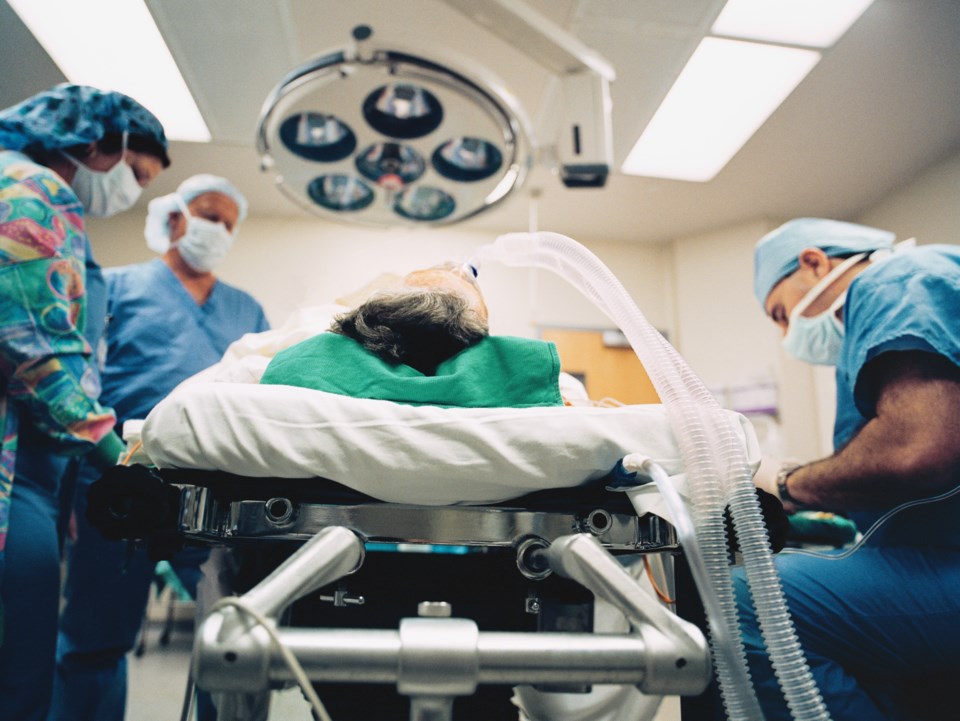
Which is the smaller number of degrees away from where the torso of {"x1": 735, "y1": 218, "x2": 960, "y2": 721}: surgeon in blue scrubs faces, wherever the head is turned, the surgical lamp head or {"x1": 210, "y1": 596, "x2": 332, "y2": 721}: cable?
the surgical lamp head

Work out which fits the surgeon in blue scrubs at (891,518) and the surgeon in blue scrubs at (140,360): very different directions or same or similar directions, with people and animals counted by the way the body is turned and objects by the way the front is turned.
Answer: very different directions

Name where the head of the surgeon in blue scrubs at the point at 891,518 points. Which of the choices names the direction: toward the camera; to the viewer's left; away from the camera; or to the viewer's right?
to the viewer's left

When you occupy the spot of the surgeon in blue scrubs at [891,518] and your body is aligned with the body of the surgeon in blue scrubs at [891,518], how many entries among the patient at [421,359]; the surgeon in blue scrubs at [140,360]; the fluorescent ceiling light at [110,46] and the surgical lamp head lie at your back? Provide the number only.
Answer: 0

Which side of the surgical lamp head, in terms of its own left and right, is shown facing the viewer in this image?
front

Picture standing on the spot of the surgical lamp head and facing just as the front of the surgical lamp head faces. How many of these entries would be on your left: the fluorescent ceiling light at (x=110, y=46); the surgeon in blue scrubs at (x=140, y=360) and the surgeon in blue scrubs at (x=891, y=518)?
1

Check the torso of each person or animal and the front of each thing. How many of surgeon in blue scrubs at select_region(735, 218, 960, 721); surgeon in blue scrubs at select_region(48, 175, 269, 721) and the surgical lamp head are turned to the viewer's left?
1

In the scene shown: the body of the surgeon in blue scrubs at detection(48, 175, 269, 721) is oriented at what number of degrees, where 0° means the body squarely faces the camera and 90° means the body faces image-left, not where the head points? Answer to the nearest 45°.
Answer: approximately 315°

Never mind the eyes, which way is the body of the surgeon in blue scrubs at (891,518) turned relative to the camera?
to the viewer's left

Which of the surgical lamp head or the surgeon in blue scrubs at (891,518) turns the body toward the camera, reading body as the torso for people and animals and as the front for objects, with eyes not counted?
the surgical lamp head

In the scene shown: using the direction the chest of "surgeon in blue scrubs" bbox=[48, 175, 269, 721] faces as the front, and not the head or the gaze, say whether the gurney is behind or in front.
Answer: in front

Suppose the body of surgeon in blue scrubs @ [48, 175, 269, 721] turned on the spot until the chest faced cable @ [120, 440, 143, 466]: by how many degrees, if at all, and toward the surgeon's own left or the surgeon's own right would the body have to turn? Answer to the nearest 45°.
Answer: approximately 45° to the surgeon's own right

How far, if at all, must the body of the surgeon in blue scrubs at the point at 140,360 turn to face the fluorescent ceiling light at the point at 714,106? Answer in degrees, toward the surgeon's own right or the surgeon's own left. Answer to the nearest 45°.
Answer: approximately 45° to the surgeon's own left

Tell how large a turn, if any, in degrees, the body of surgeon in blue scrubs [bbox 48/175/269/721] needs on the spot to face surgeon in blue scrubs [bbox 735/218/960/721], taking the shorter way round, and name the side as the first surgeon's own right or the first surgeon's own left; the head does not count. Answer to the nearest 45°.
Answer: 0° — they already face them
